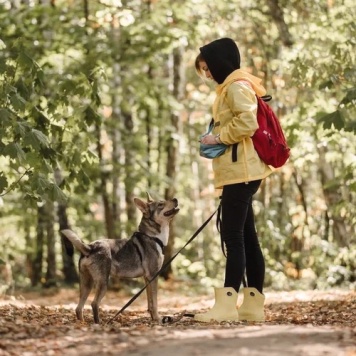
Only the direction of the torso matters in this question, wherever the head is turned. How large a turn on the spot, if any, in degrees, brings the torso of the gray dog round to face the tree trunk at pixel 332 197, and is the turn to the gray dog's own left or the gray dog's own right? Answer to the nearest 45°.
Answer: approximately 45° to the gray dog's own left

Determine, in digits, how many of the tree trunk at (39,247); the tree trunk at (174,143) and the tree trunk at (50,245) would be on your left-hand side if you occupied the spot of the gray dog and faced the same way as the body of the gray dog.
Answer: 3

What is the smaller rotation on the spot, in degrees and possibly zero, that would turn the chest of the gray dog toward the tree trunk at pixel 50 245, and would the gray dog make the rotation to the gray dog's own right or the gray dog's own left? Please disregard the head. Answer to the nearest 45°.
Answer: approximately 90° to the gray dog's own left

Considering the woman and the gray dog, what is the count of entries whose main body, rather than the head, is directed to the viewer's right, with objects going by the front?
1

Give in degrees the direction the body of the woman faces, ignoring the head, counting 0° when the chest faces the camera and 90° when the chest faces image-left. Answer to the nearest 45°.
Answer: approximately 90°

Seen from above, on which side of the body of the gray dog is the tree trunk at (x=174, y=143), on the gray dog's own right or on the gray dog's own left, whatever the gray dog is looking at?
on the gray dog's own left

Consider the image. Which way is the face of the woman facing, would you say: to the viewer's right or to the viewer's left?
to the viewer's left

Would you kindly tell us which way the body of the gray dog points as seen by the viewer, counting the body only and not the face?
to the viewer's right

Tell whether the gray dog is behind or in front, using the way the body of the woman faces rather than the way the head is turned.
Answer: in front

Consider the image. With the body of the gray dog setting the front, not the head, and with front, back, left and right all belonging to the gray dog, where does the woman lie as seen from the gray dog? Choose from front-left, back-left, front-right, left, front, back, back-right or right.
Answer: front-right

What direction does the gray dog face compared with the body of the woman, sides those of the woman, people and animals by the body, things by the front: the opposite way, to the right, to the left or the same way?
the opposite way
